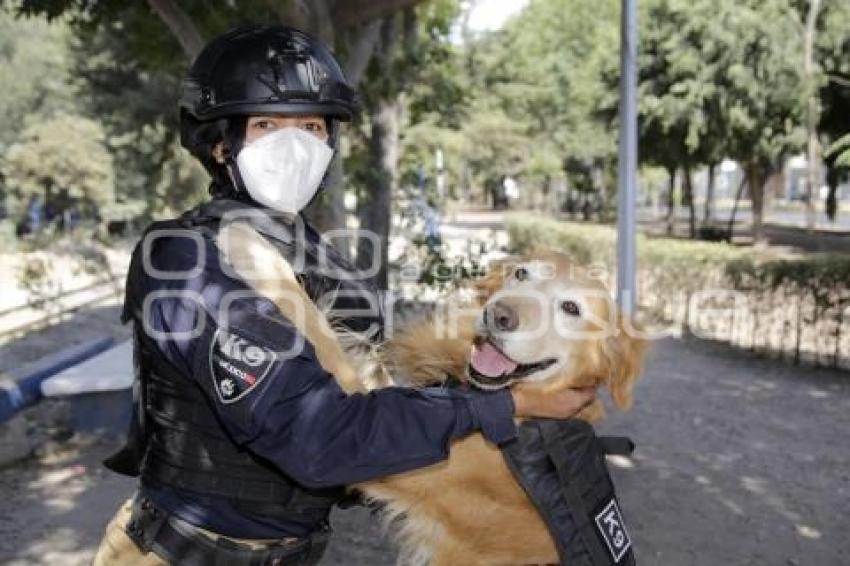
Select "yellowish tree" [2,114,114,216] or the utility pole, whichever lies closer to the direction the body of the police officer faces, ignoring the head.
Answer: the utility pole

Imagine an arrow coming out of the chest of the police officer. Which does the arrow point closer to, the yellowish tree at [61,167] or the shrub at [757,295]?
the shrub

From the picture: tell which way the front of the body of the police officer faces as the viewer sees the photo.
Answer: to the viewer's right
